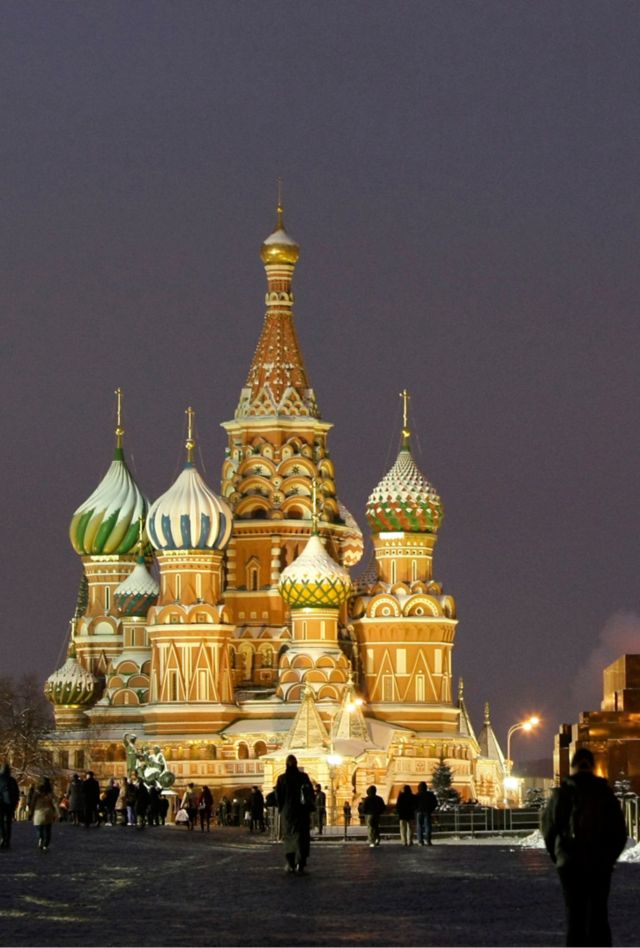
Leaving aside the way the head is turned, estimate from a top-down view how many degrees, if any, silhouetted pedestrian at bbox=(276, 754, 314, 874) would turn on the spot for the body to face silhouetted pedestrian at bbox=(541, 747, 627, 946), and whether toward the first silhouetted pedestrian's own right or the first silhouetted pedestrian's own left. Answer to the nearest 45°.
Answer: approximately 180°

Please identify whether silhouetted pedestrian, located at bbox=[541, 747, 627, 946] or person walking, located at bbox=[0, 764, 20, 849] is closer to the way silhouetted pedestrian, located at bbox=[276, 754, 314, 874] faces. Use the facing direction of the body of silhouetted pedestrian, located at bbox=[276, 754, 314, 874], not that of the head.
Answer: the person walking

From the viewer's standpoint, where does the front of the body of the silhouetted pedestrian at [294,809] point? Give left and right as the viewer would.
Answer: facing away from the viewer

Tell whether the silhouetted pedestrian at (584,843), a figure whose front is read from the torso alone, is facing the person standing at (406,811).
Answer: yes

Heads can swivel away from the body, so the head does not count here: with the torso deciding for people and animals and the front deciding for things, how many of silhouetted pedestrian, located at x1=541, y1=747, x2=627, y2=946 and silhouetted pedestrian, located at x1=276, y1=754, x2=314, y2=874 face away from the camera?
2

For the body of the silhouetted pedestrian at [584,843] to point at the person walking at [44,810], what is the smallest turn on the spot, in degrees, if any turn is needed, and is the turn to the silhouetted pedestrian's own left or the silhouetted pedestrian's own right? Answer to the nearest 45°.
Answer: approximately 45° to the silhouetted pedestrian's own left

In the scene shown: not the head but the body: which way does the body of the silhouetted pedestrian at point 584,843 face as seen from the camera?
away from the camera
